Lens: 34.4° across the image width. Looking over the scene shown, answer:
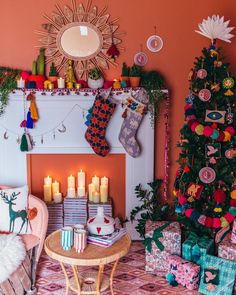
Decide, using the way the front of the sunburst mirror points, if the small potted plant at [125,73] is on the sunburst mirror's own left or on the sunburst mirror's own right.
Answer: on the sunburst mirror's own left

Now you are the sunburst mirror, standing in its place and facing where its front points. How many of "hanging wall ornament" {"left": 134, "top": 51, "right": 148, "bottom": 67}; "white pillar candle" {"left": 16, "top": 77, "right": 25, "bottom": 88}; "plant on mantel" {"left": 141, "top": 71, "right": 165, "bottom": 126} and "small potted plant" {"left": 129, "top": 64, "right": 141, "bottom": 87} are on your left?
3

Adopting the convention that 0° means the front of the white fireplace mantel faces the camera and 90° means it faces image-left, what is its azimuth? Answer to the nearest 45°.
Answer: approximately 0°

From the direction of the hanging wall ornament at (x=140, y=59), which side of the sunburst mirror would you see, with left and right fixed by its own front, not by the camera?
left

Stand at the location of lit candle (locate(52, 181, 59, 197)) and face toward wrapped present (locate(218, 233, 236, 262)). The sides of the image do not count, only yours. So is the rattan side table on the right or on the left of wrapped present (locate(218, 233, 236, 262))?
right

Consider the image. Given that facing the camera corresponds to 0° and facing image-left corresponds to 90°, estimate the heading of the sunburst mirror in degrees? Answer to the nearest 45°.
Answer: approximately 0°

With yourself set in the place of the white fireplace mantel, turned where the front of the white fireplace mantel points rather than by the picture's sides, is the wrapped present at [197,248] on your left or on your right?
on your left

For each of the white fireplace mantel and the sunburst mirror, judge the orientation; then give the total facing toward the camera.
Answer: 2
